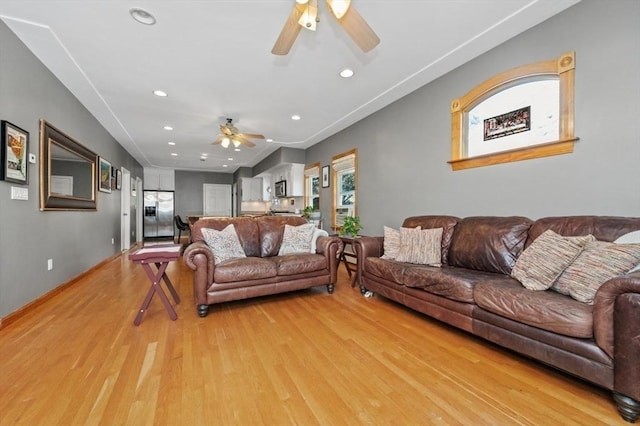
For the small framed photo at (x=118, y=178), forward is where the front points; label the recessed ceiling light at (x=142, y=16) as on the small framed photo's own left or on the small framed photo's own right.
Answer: on the small framed photo's own right

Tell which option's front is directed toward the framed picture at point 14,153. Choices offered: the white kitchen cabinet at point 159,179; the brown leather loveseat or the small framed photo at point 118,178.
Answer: the white kitchen cabinet

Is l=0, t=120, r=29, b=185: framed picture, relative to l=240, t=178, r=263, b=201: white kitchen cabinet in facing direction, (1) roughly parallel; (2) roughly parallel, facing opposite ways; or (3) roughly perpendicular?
roughly perpendicular

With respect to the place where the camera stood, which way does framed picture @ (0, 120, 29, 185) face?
facing the viewer and to the right of the viewer

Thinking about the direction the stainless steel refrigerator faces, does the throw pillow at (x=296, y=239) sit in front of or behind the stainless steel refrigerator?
in front

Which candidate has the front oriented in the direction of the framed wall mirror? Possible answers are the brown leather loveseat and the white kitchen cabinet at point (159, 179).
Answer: the white kitchen cabinet

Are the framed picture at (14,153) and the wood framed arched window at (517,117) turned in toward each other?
yes

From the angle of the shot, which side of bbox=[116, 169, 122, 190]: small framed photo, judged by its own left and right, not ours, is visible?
right

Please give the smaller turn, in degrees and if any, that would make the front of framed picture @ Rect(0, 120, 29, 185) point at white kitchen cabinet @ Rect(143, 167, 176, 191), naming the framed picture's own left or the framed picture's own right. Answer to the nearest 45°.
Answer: approximately 90° to the framed picture's own left

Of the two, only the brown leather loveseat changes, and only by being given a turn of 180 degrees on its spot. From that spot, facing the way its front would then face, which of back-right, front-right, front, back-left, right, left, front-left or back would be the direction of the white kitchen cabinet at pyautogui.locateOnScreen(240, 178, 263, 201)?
front-right

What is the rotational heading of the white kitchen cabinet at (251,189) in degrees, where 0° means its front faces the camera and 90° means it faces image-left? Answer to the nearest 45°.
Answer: approximately 0°

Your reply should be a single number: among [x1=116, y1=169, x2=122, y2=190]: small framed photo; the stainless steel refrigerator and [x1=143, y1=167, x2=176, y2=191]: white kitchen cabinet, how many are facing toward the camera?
2

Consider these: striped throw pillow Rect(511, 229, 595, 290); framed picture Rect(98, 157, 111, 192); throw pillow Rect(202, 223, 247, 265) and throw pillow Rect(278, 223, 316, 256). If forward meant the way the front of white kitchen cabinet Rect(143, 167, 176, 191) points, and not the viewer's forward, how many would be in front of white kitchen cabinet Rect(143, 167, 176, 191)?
4
